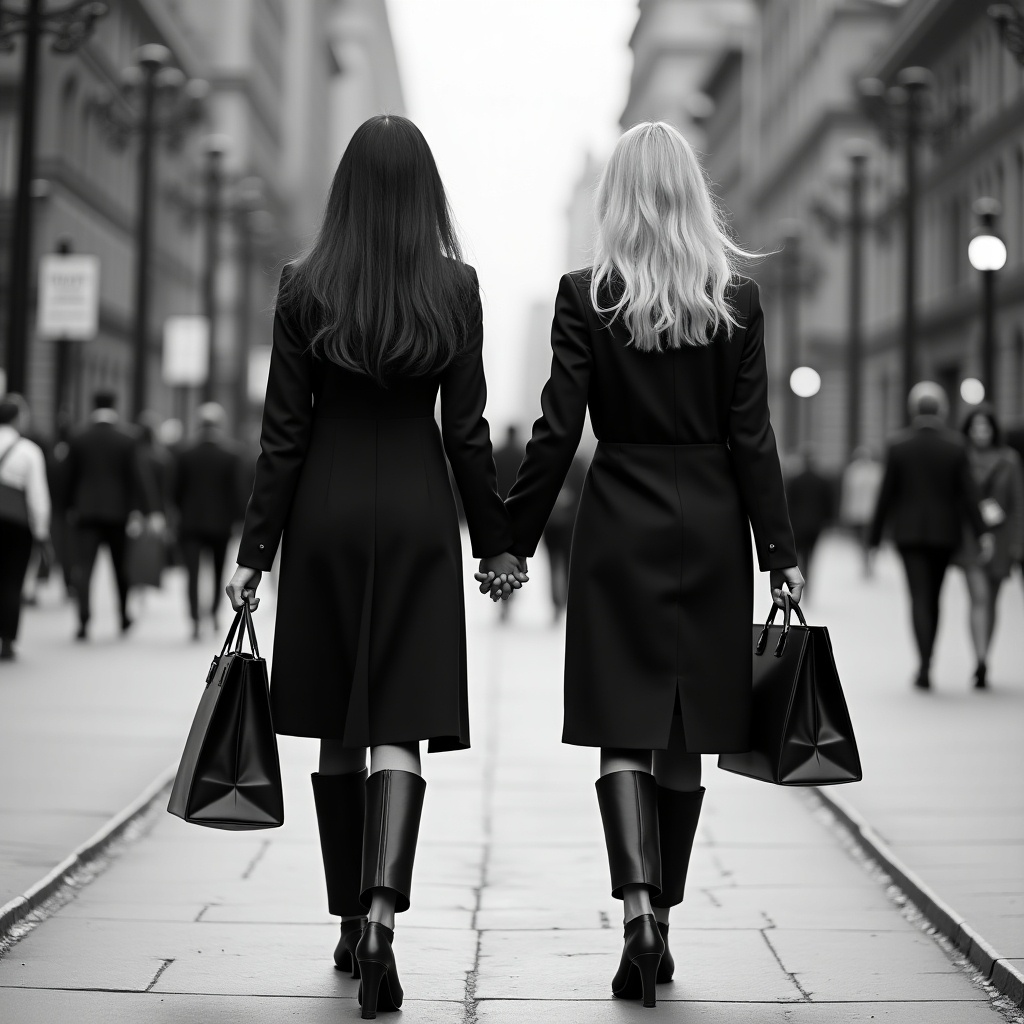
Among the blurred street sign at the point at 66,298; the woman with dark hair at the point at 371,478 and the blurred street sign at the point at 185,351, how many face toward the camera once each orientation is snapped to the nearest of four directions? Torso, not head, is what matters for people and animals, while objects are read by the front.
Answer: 2

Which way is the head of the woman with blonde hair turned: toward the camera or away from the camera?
away from the camera

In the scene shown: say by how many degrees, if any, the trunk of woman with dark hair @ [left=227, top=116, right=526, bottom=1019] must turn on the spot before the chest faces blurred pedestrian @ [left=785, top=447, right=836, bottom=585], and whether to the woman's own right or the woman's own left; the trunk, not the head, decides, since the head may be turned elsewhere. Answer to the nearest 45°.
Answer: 0° — they already face them

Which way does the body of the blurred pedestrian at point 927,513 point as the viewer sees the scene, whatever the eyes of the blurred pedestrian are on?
away from the camera

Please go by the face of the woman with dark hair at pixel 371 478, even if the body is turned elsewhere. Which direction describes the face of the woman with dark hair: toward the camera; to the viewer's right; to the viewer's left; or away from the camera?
away from the camera

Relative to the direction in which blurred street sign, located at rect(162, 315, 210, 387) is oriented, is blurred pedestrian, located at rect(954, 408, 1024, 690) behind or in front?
in front

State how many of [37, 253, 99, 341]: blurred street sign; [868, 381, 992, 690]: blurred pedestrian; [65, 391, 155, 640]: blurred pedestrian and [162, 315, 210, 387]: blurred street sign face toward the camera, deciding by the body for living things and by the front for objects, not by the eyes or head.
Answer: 2

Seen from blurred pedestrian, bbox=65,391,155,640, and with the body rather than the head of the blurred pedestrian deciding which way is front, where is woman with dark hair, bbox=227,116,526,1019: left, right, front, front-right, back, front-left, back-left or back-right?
back

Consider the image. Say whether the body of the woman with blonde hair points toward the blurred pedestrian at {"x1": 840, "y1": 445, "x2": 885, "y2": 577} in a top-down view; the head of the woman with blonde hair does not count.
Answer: yes

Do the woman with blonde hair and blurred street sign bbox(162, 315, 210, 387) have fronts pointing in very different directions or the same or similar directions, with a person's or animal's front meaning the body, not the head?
very different directions

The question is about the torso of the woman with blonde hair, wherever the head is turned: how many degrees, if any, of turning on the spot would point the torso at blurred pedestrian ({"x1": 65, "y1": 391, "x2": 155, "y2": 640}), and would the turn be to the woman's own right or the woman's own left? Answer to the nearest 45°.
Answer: approximately 45° to the woman's own left

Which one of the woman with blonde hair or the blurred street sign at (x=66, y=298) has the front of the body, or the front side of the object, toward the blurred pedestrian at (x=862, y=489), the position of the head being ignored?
the woman with blonde hair

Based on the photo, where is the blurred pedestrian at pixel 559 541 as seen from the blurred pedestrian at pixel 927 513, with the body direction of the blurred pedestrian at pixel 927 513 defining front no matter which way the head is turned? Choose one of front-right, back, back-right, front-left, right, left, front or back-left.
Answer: front-left

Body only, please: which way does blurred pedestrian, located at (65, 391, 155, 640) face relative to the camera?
away from the camera

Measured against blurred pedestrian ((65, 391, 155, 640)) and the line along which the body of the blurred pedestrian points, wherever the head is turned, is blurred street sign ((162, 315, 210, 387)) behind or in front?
in front

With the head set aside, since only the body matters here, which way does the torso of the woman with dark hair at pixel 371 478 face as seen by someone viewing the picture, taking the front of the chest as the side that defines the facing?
away from the camera
